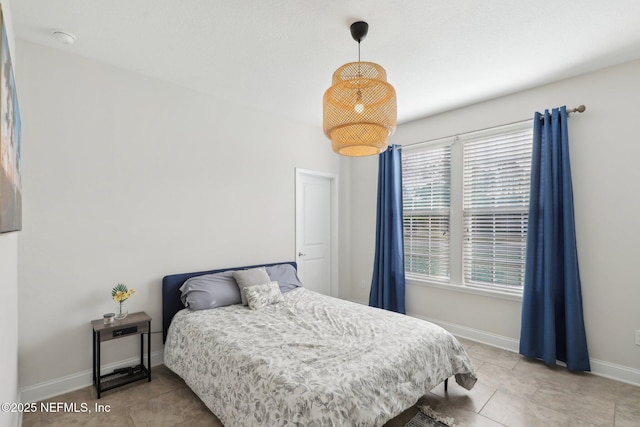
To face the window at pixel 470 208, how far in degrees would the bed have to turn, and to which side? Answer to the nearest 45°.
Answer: approximately 90° to its left

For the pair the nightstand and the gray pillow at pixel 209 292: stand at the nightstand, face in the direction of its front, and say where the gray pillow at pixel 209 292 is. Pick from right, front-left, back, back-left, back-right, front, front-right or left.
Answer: front-left

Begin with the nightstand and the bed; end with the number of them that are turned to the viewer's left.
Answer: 0

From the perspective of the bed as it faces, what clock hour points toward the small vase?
The small vase is roughly at 5 o'clock from the bed.

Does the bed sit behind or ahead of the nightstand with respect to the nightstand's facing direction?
ahead

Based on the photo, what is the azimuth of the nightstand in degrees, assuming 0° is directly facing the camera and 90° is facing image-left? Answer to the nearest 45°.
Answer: approximately 315°

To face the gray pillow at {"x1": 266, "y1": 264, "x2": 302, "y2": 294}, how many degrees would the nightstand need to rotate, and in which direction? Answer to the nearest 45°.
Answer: approximately 45° to its left

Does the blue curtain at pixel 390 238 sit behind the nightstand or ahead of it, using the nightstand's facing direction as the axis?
ahead

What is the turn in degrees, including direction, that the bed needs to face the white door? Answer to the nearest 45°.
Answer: approximately 135° to its left

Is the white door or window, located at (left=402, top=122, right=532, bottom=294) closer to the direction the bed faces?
the window

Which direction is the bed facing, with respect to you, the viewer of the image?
facing the viewer and to the right of the viewer
